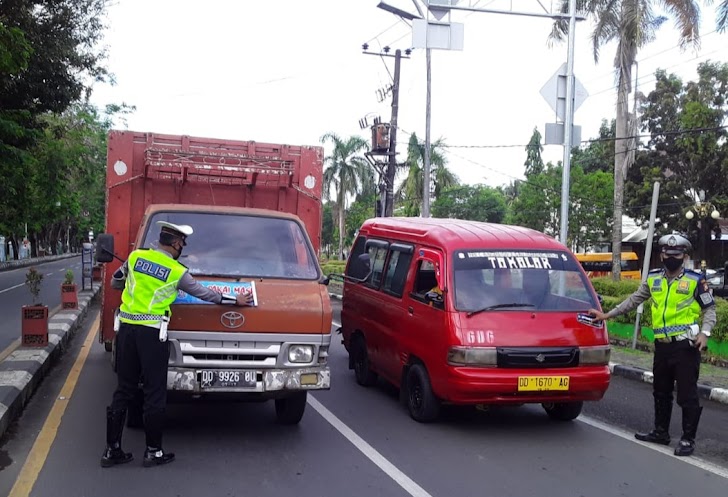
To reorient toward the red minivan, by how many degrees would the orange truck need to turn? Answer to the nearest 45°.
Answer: approximately 90° to its left

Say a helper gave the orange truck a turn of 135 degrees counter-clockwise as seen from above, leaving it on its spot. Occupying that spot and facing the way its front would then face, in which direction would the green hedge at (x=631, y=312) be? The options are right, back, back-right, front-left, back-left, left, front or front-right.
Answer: front

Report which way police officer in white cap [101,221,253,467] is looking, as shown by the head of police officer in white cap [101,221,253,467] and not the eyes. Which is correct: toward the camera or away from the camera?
away from the camera

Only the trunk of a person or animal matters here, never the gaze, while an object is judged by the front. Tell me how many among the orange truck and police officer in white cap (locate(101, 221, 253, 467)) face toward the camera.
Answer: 1

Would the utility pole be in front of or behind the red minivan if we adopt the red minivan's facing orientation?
behind

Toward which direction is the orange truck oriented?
toward the camera

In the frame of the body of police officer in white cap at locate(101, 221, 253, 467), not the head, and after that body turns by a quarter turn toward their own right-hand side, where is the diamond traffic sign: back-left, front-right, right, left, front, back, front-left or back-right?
left

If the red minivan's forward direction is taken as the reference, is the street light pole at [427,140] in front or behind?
behind

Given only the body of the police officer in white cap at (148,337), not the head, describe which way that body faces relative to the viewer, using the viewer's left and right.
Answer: facing away from the viewer and to the right of the viewer

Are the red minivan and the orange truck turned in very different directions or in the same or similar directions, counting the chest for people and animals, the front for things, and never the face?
same or similar directions

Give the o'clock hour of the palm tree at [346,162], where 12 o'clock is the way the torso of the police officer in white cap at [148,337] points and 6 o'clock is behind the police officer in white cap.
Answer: The palm tree is roughly at 11 o'clock from the police officer in white cap.
